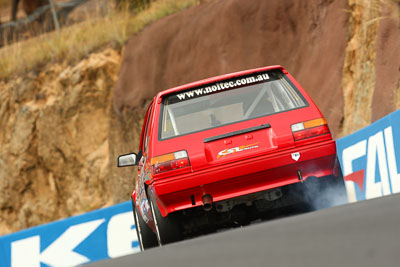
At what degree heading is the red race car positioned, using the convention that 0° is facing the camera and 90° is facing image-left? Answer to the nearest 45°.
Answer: approximately 180°

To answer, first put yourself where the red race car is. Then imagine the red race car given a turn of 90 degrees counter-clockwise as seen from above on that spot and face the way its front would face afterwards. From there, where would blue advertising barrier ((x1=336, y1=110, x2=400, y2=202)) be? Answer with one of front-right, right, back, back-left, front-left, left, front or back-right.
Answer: back-right
